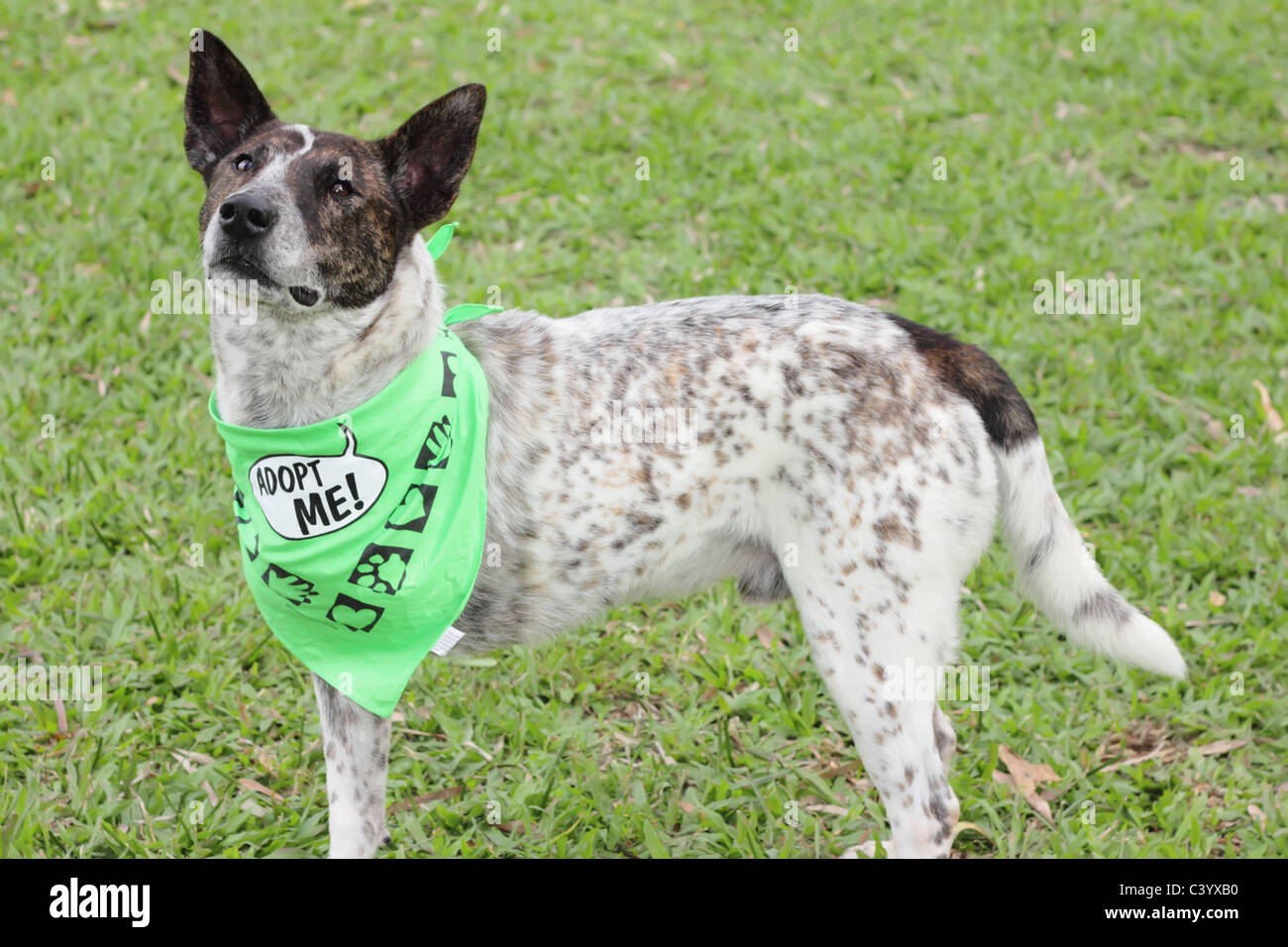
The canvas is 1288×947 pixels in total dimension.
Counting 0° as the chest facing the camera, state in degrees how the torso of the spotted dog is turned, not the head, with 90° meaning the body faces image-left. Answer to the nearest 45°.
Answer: approximately 90°
